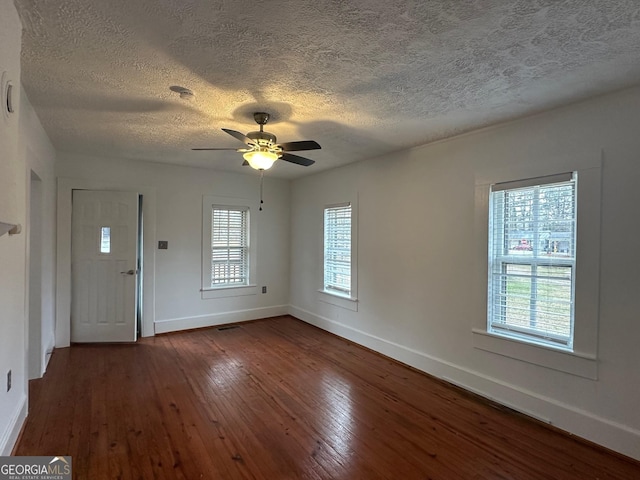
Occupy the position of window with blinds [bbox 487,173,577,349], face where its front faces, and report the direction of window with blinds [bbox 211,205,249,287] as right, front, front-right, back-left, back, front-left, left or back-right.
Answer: front-right

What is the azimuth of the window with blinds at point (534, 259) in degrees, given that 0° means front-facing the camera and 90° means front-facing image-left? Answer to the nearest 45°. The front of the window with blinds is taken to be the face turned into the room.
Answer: approximately 45°

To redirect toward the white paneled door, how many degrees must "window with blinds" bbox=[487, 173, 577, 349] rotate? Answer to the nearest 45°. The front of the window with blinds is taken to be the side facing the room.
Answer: approximately 45° to its right
